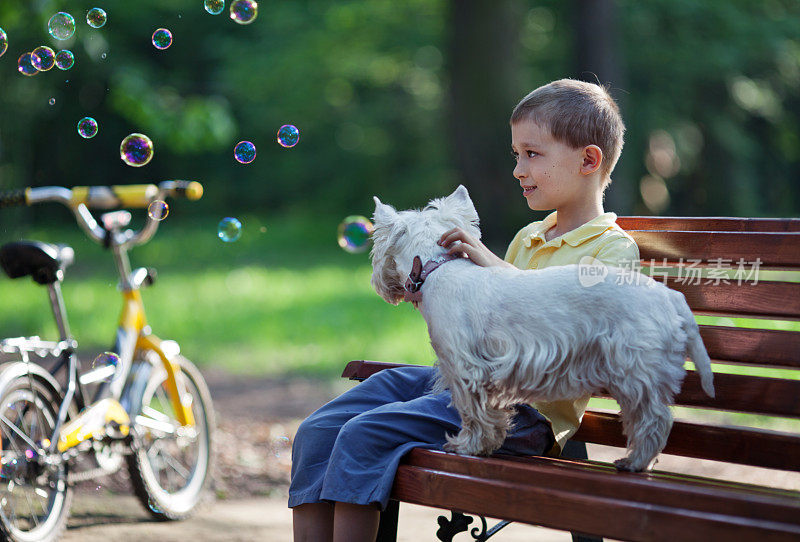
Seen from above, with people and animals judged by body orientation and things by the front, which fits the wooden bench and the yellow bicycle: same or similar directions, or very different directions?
very different directions

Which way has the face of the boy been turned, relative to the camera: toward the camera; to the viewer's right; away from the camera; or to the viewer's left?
to the viewer's left

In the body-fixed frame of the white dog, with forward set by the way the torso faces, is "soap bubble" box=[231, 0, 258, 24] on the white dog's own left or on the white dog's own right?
on the white dog's own right

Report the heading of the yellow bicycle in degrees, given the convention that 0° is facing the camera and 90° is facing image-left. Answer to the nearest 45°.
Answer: approximately 225°

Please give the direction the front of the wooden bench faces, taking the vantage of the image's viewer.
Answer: facing the viewer and to the left of the viewer

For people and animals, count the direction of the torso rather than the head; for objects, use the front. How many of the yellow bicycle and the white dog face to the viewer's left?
1

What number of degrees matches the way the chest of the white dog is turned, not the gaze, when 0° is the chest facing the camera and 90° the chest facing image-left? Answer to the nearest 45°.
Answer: approximately 90°

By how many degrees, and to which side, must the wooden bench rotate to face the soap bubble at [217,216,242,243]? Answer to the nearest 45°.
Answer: approximately 90° to its right
